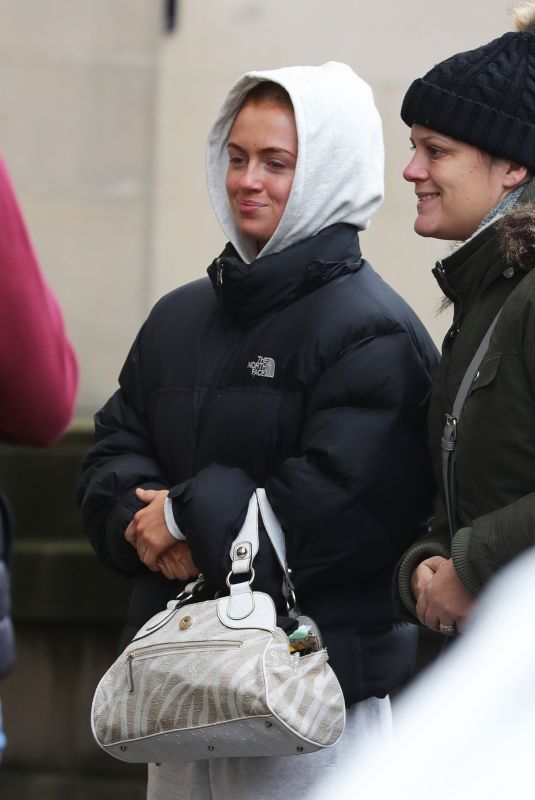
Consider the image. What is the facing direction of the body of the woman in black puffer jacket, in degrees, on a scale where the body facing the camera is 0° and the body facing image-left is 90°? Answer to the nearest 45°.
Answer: approximately 45°

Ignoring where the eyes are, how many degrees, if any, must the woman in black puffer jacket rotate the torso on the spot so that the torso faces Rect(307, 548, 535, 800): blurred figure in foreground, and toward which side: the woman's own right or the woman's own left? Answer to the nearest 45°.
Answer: approximately 45° to the woman's own left

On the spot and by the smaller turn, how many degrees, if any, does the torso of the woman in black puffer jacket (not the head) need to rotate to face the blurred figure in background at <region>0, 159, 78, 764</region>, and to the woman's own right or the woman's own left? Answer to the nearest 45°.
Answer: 0° — they already face them
